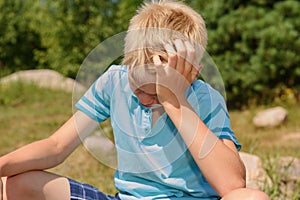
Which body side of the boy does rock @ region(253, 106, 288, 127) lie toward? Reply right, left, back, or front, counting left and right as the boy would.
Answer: back

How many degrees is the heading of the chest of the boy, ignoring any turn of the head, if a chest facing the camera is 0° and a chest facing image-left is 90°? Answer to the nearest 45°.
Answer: approximately 0°

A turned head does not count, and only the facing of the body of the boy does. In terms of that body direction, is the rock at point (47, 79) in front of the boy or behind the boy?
behind

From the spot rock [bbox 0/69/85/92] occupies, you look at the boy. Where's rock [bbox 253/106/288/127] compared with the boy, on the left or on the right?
left
